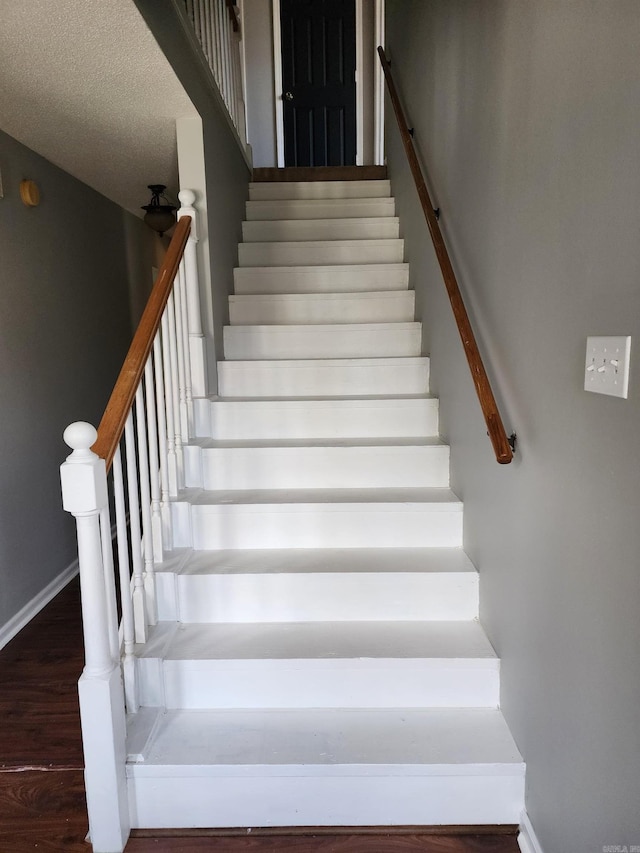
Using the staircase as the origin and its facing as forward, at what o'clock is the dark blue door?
The dark blue door is roughly at 6 o'clock from the staircase.

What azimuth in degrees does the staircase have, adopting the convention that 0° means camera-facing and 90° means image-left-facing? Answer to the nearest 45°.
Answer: approximately 0°
